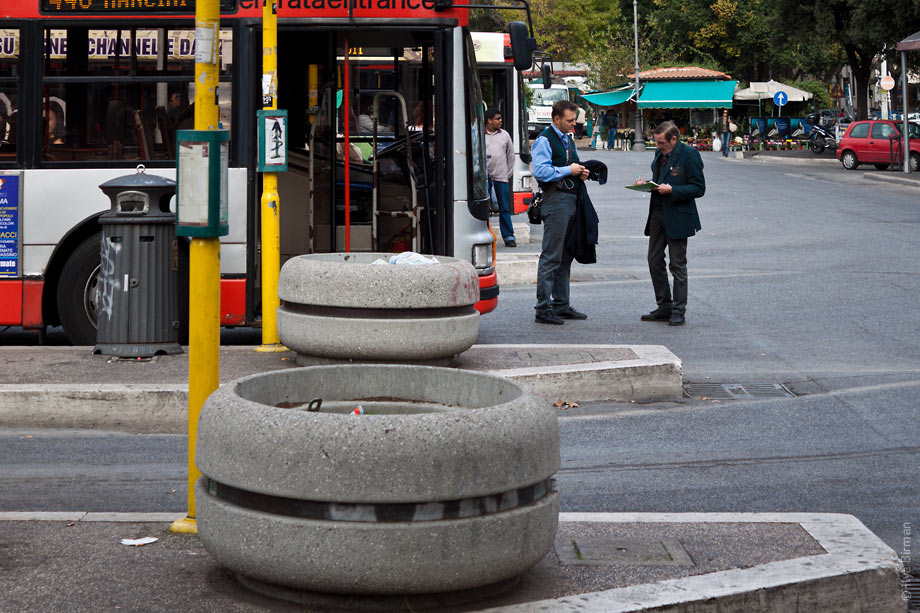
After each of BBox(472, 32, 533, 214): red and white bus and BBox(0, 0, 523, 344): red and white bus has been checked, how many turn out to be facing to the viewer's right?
2

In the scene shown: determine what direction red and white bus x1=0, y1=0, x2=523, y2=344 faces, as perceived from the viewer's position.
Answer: facing to the right of the viewer

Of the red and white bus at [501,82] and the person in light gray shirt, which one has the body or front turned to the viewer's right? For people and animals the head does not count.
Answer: the red and white bus

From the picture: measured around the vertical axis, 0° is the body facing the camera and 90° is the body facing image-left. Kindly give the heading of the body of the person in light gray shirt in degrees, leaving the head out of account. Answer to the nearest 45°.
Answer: approximately 45°

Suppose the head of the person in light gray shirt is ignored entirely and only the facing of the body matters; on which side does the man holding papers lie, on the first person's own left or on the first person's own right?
on the first person's own left

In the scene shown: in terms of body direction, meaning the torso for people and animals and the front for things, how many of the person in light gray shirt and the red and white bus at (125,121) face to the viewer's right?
1

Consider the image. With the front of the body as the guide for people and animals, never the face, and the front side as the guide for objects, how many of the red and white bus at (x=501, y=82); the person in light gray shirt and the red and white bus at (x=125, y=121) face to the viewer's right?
2

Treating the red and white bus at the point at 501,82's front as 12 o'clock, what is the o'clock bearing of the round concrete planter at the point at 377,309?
The round concrete planter is roughly at 3 o'clock from the red and white bus.

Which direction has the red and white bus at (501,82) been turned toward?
to the viewer's right
